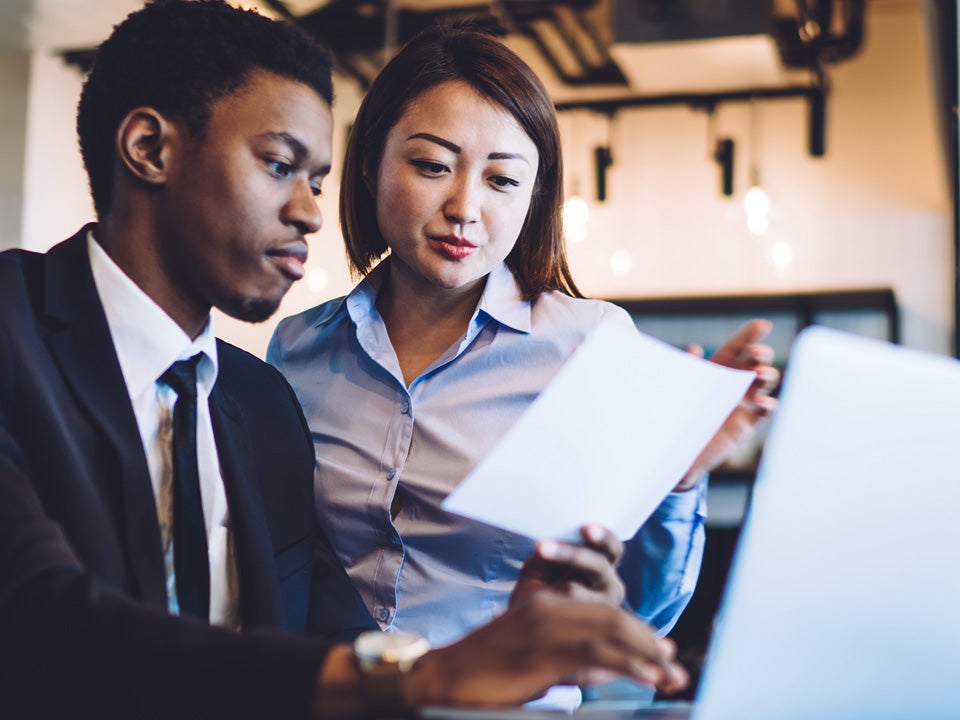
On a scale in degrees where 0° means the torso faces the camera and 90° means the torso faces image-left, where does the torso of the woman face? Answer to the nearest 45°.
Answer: approximately 0°

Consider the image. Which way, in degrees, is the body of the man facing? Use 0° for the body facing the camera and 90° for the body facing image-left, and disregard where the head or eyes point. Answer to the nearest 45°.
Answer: approximately 315°

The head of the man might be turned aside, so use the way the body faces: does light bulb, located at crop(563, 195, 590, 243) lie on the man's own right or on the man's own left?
on the man's own left

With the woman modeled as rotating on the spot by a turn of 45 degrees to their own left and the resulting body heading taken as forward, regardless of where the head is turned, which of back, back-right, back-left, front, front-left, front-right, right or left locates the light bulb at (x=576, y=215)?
back-left
